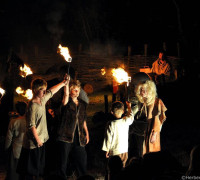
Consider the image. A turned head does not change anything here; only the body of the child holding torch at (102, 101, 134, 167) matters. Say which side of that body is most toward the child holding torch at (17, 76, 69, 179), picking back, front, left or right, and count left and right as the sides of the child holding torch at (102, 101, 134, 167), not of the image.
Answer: left

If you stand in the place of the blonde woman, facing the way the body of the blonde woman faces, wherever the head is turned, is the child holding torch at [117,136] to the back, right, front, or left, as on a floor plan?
front

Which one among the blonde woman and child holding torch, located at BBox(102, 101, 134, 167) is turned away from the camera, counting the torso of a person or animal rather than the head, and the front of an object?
the child holding torch

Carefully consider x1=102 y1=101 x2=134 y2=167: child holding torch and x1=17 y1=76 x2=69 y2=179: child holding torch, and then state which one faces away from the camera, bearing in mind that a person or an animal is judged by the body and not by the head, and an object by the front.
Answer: x1=102 y1=101 x2=134 y2=167: child holding torch

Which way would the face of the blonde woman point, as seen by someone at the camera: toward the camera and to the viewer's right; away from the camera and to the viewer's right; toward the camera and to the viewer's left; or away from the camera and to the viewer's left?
toward the camera and to the viewer's left

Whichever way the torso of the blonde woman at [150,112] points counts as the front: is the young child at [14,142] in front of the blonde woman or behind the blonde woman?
in front

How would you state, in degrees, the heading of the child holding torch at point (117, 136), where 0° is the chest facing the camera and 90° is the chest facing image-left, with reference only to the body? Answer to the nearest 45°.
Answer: approximately 180°

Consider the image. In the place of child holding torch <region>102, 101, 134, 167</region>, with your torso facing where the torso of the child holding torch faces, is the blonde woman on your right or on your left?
on your right

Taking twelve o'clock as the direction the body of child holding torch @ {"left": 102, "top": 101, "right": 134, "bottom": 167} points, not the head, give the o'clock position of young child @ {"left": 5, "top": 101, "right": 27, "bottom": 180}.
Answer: The young child is roughly at 9 o'clock from the child holding torch.

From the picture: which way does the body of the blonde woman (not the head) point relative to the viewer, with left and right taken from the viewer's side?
facing the viewer and to the left of the viewer

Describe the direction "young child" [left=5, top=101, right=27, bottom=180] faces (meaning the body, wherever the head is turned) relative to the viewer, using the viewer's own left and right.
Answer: facing away from the viewer and to the right of the viewer

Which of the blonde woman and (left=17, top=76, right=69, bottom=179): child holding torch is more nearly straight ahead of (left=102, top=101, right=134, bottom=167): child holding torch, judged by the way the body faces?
the blonde woman

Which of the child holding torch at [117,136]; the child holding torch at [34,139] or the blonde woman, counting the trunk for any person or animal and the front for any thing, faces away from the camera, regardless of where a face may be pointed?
the child holding torch at [117,136]

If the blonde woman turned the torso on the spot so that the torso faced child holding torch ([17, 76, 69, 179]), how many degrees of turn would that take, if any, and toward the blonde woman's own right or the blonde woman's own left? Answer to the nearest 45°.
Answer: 0° — they already face them

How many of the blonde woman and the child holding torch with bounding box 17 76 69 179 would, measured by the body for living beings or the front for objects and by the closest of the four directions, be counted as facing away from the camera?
0
